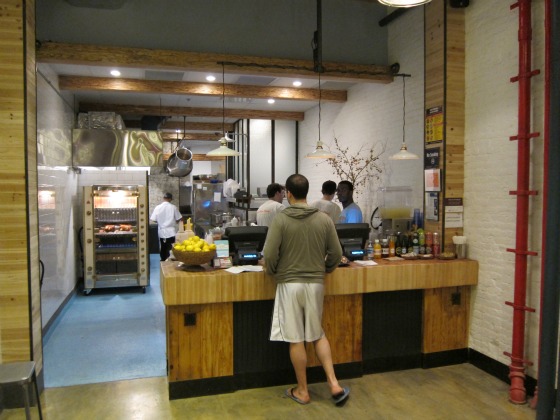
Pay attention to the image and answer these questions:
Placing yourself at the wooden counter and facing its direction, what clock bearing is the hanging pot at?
The hanging pot is roughly at 5 o'clock from the wooden counter.

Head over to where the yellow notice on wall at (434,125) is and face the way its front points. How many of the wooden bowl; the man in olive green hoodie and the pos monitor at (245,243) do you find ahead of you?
3

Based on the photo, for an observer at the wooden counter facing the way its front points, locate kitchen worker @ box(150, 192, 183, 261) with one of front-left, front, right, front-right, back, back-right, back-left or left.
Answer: back-right

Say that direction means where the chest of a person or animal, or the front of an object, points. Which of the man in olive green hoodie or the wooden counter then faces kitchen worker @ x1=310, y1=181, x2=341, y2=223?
the man in olive green hoodie

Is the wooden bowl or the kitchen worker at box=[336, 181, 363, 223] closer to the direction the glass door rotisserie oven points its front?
the wooden bowl

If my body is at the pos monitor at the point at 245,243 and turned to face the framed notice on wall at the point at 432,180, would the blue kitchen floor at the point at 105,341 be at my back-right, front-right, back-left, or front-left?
back-left

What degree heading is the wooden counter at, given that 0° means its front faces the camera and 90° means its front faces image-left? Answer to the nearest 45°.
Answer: approximately 0°

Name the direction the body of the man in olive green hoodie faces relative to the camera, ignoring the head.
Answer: away from the camera

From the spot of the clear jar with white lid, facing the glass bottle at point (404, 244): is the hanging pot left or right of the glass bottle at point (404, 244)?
right

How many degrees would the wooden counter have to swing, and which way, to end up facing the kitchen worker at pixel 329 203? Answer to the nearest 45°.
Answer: approximately 180°
